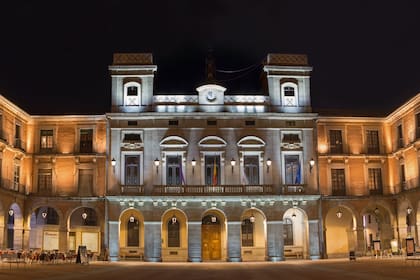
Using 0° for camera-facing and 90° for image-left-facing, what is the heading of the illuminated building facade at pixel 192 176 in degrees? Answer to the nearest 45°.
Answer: approximately 0°
